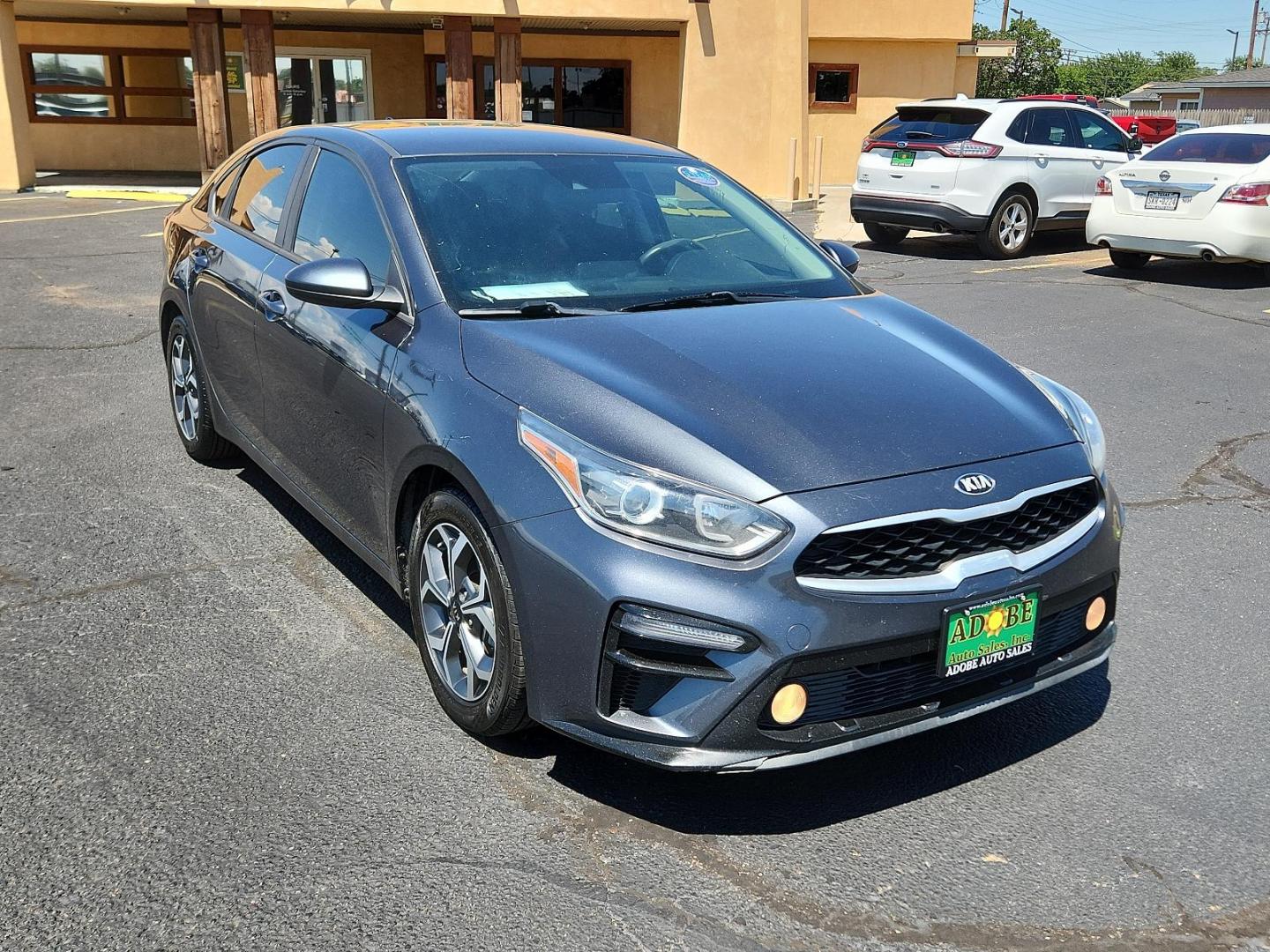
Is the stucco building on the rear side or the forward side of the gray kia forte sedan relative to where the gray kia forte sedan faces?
on the rear side

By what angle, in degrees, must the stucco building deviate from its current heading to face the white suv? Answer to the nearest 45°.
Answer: approximately 45° to its left

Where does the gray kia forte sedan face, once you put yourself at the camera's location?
facing the viewer and to the right of the viewer

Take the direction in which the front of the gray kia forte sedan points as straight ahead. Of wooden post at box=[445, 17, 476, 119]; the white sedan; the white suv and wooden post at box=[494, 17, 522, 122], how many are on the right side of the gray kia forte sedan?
0

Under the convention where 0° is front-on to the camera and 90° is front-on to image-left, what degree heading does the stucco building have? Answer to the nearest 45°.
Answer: approximately 0°

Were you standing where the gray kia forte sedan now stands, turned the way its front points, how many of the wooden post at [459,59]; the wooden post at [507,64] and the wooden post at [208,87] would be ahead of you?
0

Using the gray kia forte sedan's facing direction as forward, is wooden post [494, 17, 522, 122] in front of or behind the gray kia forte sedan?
behind

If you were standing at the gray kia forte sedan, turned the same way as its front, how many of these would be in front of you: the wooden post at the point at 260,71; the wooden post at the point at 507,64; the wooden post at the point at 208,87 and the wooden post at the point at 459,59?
0

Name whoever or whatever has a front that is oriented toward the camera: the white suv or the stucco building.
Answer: the stucco building

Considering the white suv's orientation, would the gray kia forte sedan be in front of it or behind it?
behind

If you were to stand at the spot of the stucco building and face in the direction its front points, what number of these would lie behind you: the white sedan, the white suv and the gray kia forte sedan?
0

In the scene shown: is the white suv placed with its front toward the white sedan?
no

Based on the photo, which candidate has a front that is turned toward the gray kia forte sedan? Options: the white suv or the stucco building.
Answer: the stucco building

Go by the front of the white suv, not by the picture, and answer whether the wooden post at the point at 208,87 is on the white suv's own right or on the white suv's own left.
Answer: on the white suv's own left

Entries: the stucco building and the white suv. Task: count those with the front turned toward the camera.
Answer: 1

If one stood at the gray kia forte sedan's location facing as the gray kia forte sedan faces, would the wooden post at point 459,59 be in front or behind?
behind

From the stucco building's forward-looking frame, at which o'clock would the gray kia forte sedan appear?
The gray kia forte sedan is roughly at 12 o'clock from the stucco building.

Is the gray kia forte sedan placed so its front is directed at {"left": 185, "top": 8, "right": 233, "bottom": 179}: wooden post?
no

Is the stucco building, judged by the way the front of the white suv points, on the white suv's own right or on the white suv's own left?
on the white suv's own left
